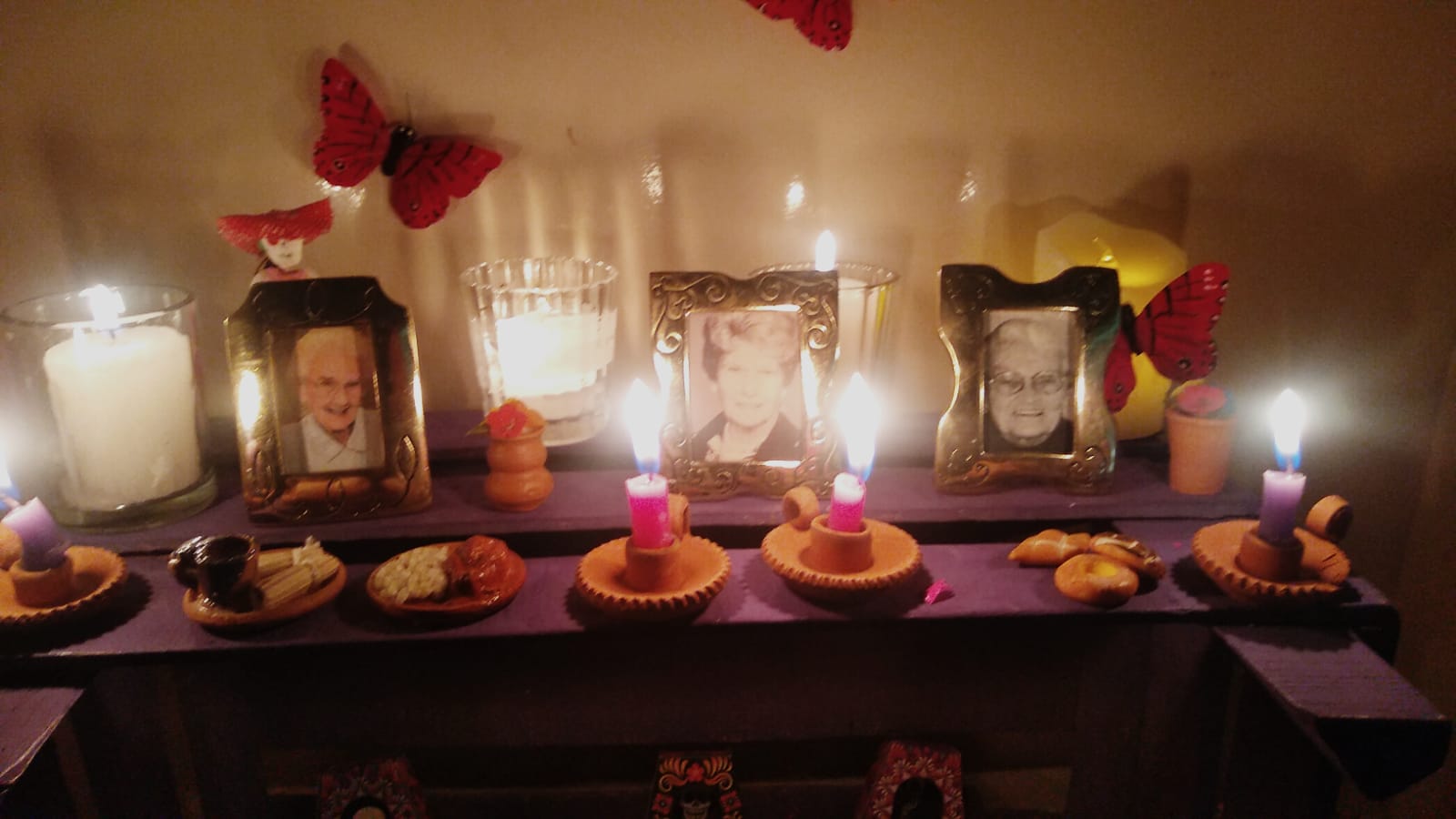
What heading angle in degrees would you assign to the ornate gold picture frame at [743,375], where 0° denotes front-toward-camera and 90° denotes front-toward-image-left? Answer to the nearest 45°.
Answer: approximately 0°
